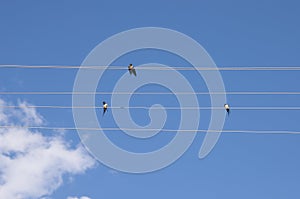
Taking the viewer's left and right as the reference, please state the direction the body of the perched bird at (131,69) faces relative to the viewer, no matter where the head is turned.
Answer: facing the viewer and to the left of the viewer
